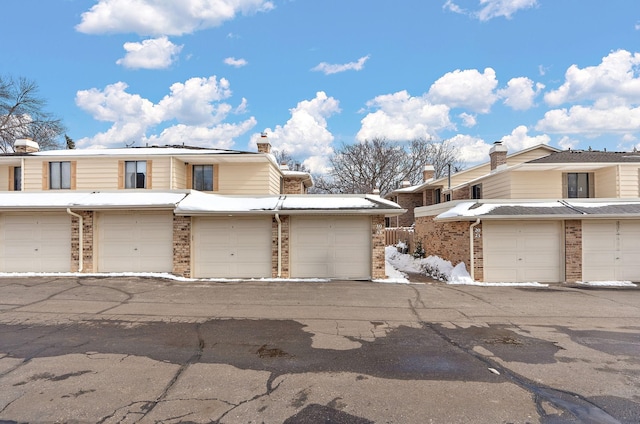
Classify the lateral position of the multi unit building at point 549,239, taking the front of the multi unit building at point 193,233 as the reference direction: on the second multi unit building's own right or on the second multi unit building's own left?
on the second multi unit building's own left

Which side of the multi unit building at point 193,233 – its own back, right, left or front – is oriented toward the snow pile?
left

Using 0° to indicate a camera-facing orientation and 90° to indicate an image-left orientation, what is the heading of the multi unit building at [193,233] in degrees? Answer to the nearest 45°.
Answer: approximately 0°

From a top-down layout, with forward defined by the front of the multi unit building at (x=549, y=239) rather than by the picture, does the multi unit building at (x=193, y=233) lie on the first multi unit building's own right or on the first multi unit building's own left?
on the first multi unit building's own right

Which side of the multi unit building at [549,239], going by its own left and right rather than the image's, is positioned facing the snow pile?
right

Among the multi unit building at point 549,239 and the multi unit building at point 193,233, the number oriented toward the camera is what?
2

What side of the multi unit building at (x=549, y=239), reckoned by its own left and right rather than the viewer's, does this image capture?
front
